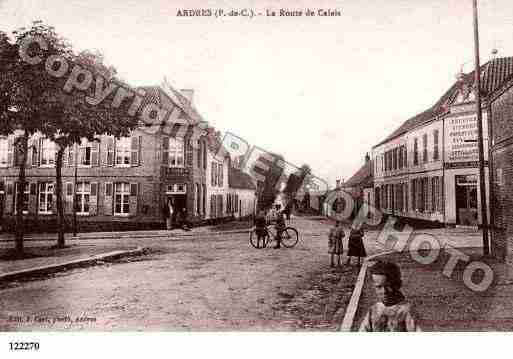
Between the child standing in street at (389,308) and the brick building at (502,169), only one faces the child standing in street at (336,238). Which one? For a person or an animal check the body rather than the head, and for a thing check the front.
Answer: the brick building

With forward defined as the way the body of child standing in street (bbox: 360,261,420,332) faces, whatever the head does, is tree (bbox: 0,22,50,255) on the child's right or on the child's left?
on the child's right

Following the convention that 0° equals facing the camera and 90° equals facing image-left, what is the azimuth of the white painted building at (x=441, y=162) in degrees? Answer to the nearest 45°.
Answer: approximately 45°

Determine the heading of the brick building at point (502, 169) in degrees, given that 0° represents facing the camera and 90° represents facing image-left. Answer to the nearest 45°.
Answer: approximately 90°

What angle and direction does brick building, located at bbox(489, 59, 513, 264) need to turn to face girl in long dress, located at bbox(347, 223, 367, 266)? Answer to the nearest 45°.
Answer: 0° — it already faces them

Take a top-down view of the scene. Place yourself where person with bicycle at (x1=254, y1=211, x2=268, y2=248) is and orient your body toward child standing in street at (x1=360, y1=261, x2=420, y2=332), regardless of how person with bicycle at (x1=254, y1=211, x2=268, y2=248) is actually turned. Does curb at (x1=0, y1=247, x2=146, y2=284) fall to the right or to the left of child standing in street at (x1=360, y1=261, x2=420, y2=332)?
right

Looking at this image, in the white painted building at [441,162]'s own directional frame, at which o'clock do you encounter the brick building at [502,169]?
The brick building is roughly at 10 o'clock from the white painted building.

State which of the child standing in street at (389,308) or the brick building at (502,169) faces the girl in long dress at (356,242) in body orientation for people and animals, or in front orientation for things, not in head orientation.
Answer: the brick building

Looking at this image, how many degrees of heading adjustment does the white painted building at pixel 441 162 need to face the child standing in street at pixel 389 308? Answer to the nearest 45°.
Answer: approximately 45° to its left

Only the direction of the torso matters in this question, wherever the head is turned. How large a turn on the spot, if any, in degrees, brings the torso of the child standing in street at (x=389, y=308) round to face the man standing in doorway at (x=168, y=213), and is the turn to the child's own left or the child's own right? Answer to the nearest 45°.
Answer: approximately 90° to the child's own right
